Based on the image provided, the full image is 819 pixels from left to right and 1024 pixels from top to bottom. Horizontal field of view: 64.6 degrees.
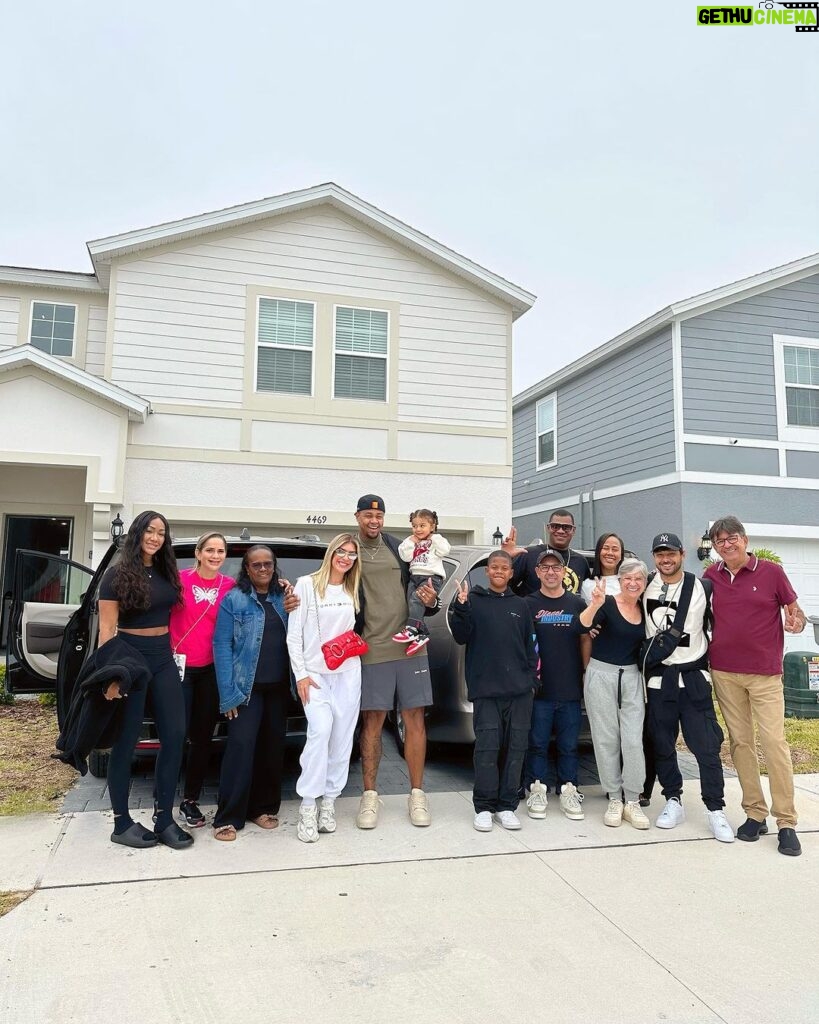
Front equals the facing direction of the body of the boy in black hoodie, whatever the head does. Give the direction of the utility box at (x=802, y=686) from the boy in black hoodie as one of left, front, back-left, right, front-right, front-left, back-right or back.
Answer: back-left

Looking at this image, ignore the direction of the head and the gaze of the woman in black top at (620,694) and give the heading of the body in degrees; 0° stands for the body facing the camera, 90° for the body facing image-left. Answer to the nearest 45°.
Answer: approximately 0°

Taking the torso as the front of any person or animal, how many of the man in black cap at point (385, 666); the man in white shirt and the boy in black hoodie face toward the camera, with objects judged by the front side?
3

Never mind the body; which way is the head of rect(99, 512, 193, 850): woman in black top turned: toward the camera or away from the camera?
toward the camera

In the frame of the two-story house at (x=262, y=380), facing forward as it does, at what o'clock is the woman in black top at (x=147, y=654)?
The woman in black top is roughly at 12 o'clock from the two-story house.

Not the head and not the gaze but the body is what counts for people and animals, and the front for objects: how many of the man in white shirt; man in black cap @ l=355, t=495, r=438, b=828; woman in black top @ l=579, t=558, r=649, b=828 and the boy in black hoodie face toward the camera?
4

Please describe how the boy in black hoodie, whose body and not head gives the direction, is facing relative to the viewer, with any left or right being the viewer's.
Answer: facing the viewer

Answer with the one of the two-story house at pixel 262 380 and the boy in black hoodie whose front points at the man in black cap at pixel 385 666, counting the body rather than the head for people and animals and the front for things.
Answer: the two-story house

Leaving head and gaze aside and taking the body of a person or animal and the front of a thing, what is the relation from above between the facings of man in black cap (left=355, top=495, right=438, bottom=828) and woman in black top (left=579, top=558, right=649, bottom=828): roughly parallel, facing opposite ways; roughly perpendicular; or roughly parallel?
roughly parallel

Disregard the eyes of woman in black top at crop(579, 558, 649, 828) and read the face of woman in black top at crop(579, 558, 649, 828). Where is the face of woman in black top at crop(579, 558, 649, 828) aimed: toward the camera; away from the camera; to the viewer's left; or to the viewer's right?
toward the camera

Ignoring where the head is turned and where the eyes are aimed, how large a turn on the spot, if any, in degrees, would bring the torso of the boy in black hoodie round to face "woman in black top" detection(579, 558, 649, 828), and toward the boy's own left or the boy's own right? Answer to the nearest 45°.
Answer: approximately 90° to the boy's own left

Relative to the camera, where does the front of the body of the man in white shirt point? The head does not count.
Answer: toward the camera

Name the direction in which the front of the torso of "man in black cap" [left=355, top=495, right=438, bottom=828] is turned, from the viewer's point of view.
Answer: toward the camera

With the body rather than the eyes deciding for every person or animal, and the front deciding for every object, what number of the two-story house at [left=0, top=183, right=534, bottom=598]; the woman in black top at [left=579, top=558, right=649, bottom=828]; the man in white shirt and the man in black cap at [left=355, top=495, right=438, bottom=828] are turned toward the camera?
4

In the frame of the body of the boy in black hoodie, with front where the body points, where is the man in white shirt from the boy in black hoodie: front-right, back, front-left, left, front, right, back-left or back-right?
left

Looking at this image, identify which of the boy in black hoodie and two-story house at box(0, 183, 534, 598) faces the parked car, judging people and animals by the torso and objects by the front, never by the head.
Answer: the two-story house
